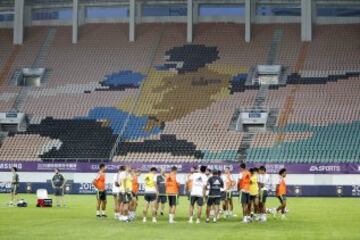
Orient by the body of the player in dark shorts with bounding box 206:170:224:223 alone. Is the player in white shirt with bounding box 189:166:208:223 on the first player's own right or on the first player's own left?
on the first player's own left

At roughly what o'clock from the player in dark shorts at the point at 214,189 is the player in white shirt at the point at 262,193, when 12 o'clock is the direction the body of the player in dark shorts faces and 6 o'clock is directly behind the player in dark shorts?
The player in white shirt is roughly at 2 o'clock from the player in dark shorts.

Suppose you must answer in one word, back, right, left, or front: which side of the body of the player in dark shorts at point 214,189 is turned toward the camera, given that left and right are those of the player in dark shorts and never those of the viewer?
back

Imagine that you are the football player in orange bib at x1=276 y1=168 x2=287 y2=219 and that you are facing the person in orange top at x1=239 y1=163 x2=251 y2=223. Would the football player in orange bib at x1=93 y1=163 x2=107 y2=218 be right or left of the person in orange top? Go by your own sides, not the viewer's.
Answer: right
